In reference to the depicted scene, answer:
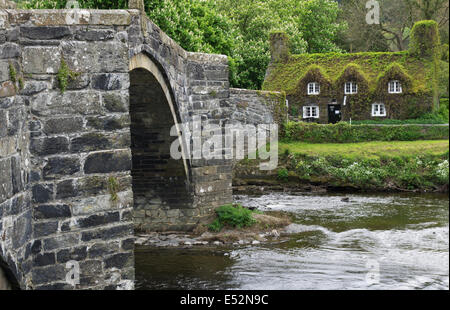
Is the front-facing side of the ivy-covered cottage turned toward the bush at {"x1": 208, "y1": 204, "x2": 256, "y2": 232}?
yes

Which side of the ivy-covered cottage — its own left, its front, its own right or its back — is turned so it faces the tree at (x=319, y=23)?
back

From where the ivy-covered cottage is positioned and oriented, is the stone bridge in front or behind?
in front

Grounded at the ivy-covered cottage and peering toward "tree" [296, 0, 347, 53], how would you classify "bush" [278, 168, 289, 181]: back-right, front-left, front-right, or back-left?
back-left

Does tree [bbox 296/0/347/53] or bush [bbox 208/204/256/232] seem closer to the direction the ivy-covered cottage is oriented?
the bush

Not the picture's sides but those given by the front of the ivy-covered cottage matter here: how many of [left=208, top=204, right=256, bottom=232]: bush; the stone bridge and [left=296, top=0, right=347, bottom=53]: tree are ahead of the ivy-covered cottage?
2

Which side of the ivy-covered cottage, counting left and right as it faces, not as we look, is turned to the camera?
front

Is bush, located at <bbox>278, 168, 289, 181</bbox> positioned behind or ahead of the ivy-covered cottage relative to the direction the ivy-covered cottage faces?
ahead
